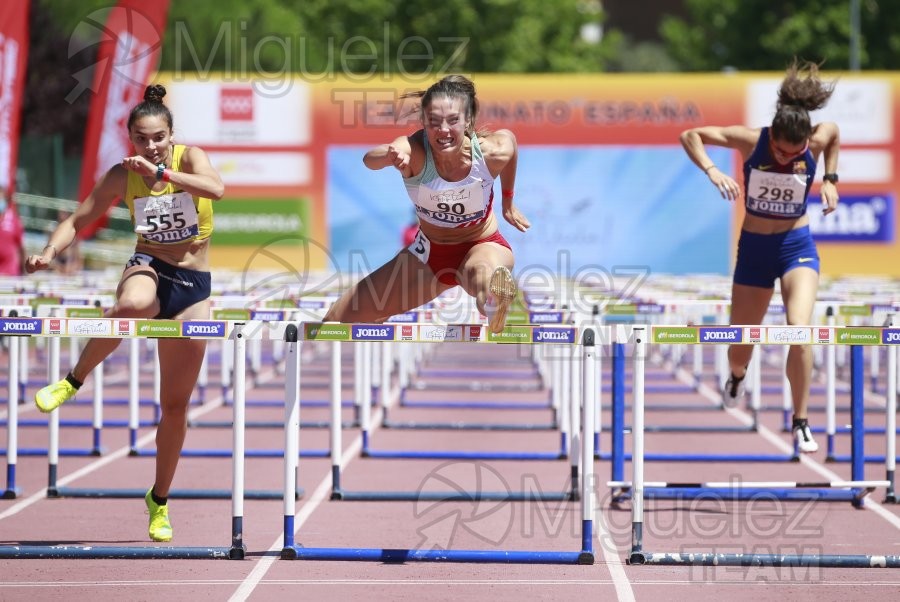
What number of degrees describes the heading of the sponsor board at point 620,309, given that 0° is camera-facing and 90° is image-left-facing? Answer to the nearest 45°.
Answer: approximately 0°

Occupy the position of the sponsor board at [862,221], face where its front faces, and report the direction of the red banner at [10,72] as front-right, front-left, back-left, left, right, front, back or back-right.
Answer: front-right

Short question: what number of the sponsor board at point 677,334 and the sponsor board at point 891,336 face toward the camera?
2

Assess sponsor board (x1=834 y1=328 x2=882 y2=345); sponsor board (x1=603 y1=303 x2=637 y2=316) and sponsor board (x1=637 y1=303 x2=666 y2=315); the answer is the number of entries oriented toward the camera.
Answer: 3

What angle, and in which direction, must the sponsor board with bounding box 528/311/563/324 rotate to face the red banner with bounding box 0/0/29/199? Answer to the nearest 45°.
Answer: approximately 135° to its right

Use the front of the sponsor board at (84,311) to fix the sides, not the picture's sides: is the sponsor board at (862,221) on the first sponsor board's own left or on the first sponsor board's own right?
on the first sponsor board's own left

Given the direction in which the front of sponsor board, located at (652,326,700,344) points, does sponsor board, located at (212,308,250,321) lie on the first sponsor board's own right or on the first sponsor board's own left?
on the first sponsor board's own right
